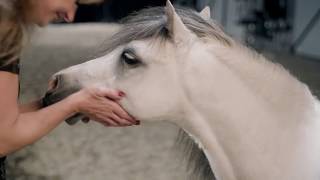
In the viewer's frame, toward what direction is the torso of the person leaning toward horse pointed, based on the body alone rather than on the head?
to the viewer's right

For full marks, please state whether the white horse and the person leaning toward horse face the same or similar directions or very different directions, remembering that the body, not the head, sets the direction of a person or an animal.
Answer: very different directions

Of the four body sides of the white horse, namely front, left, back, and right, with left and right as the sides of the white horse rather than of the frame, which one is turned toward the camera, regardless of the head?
left

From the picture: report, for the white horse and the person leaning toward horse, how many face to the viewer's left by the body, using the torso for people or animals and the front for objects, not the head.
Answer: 1
